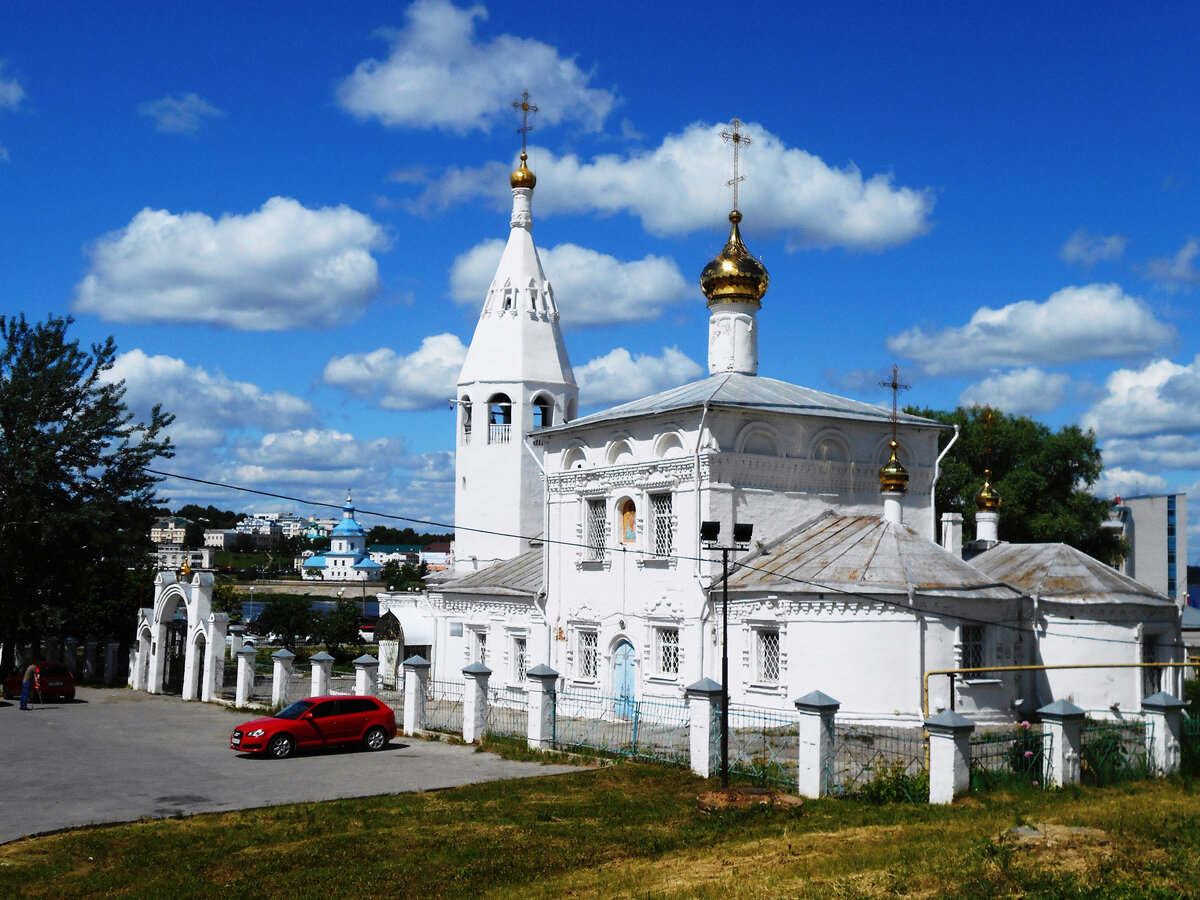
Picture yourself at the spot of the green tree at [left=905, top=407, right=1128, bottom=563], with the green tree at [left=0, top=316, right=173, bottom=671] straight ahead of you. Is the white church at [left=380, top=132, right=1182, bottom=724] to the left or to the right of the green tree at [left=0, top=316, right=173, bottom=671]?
left

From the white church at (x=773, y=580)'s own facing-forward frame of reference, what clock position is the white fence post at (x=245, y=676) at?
The white fence post is roughly at 11 o'clock from the white church.

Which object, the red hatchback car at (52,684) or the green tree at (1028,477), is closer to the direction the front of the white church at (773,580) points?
the red hatchback car

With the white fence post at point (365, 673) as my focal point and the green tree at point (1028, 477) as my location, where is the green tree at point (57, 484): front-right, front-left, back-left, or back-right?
front-right

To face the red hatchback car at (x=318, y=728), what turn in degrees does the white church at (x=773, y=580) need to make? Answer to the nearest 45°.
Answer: approximately 90° to its left

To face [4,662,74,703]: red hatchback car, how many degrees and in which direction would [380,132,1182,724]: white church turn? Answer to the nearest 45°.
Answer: approximately 45° to its left

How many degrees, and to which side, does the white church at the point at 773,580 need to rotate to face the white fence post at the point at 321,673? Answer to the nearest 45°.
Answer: approximately 45° to its left

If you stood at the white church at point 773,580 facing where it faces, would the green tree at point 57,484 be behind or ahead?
ahead

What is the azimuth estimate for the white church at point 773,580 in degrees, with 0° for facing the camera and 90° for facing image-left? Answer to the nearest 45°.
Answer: approximately 135°
